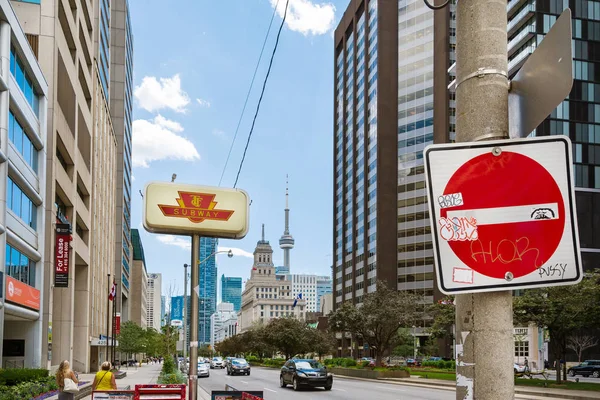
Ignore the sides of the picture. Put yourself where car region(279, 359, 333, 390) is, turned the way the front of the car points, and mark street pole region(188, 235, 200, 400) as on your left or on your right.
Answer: on your right

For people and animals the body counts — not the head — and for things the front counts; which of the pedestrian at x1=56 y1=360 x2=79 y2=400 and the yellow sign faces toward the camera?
the yellow sign

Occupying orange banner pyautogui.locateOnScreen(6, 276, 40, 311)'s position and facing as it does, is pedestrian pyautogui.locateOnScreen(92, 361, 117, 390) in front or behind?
in front

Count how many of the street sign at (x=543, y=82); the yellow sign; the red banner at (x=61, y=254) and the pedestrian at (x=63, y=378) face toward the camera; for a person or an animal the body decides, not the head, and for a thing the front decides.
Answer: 2

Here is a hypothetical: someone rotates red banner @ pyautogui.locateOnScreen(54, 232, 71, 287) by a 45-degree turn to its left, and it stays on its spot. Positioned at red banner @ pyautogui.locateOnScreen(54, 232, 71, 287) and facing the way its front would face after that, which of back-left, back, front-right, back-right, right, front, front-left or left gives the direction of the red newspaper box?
front-right

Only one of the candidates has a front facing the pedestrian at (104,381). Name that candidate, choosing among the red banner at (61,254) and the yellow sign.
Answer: the red banner

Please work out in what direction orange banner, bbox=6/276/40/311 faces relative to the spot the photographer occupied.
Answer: facing the viewer and to the right of the viewer

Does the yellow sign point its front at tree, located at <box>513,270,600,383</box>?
no

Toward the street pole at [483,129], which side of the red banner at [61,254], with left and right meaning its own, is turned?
front

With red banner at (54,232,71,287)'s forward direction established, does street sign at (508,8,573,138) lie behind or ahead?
ahead

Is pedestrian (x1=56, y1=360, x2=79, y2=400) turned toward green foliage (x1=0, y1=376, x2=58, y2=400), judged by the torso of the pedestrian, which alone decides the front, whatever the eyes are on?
no

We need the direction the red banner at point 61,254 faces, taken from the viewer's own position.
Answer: facing the viewer

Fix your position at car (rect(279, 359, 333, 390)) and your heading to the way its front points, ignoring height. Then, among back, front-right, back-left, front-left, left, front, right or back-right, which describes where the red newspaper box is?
front-right
